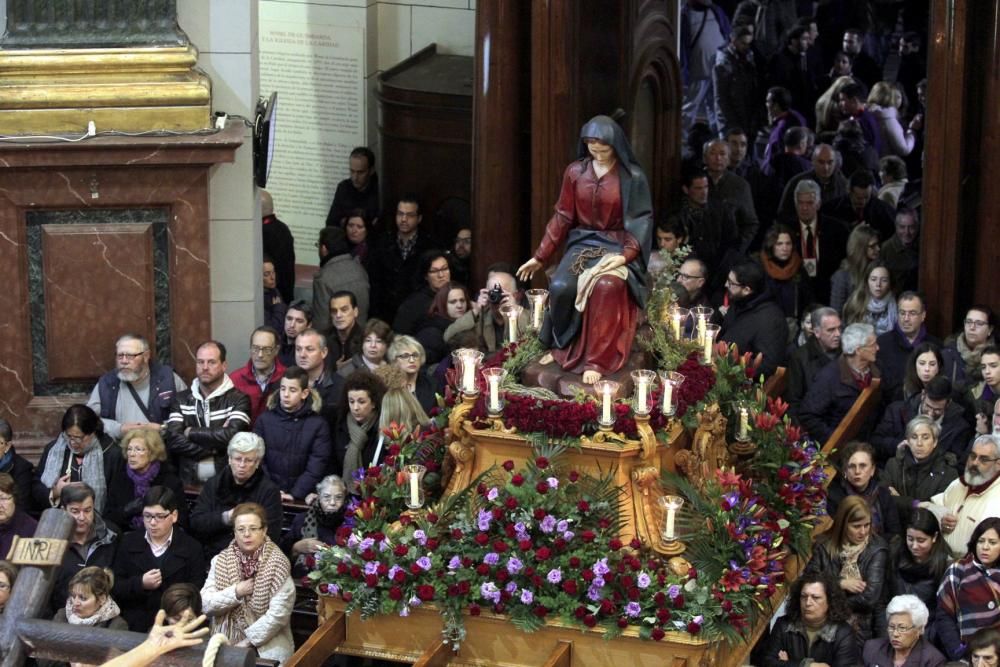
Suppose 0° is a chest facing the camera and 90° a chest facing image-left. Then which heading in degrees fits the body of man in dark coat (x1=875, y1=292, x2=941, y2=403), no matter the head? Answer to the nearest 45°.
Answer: approximately 45°

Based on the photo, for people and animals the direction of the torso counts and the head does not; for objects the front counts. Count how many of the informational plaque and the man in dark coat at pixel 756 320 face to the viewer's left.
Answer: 1

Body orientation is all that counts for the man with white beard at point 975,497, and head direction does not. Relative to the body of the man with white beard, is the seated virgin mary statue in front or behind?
in front

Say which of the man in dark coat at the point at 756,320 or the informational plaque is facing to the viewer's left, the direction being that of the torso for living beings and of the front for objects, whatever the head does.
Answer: the man in dark coat

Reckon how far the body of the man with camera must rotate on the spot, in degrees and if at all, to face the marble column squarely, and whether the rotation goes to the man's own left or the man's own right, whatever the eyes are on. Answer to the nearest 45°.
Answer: approximately 90° to the man's own right

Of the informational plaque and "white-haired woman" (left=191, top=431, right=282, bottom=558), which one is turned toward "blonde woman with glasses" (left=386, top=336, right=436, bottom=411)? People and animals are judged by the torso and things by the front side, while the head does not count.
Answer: the informational plaque

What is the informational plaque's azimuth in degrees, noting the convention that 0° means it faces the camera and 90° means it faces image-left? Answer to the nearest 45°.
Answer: approximately 0°

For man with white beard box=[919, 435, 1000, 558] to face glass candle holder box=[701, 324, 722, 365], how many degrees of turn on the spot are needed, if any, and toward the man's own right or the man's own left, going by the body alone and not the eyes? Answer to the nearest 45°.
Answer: approximately 45° to the man's own right

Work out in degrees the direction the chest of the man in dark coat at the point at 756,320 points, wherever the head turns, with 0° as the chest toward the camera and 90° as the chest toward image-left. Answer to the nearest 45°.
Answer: approximately 90°

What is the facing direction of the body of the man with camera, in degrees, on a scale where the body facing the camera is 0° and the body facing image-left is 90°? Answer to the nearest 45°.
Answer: approximately 0°

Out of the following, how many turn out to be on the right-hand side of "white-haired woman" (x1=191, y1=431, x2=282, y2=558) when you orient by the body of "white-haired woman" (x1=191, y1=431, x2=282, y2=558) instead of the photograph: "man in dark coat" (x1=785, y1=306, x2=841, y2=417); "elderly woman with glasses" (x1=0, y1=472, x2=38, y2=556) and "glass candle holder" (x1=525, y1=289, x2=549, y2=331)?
1

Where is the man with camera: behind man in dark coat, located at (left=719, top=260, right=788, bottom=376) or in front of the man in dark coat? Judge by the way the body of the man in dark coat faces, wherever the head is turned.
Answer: in front
